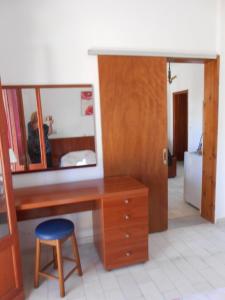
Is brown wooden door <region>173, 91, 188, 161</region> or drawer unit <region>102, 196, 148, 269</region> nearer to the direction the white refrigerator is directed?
the drawer unit

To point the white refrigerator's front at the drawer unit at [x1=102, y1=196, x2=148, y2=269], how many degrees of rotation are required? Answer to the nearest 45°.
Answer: approximately 45° to its left

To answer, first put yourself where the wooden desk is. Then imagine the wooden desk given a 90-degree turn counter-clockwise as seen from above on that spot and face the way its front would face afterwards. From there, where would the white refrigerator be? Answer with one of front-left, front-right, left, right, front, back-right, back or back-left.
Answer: front-left

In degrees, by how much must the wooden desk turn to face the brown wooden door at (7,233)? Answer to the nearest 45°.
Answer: approximately 90° to its right

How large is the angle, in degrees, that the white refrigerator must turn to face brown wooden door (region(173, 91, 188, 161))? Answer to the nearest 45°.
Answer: approximately 135° to its right

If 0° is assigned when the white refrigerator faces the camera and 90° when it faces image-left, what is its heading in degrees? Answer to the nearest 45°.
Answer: approximately 45°

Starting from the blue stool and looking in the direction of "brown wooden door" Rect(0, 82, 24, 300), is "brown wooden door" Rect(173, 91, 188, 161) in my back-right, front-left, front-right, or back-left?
back-right

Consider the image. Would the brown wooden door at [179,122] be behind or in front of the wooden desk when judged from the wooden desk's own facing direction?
behind

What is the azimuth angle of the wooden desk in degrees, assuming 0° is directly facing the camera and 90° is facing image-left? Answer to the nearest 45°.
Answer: approximately 0°

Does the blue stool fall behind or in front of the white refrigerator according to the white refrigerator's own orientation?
in front

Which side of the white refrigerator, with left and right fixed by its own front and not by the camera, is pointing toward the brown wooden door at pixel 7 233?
front
